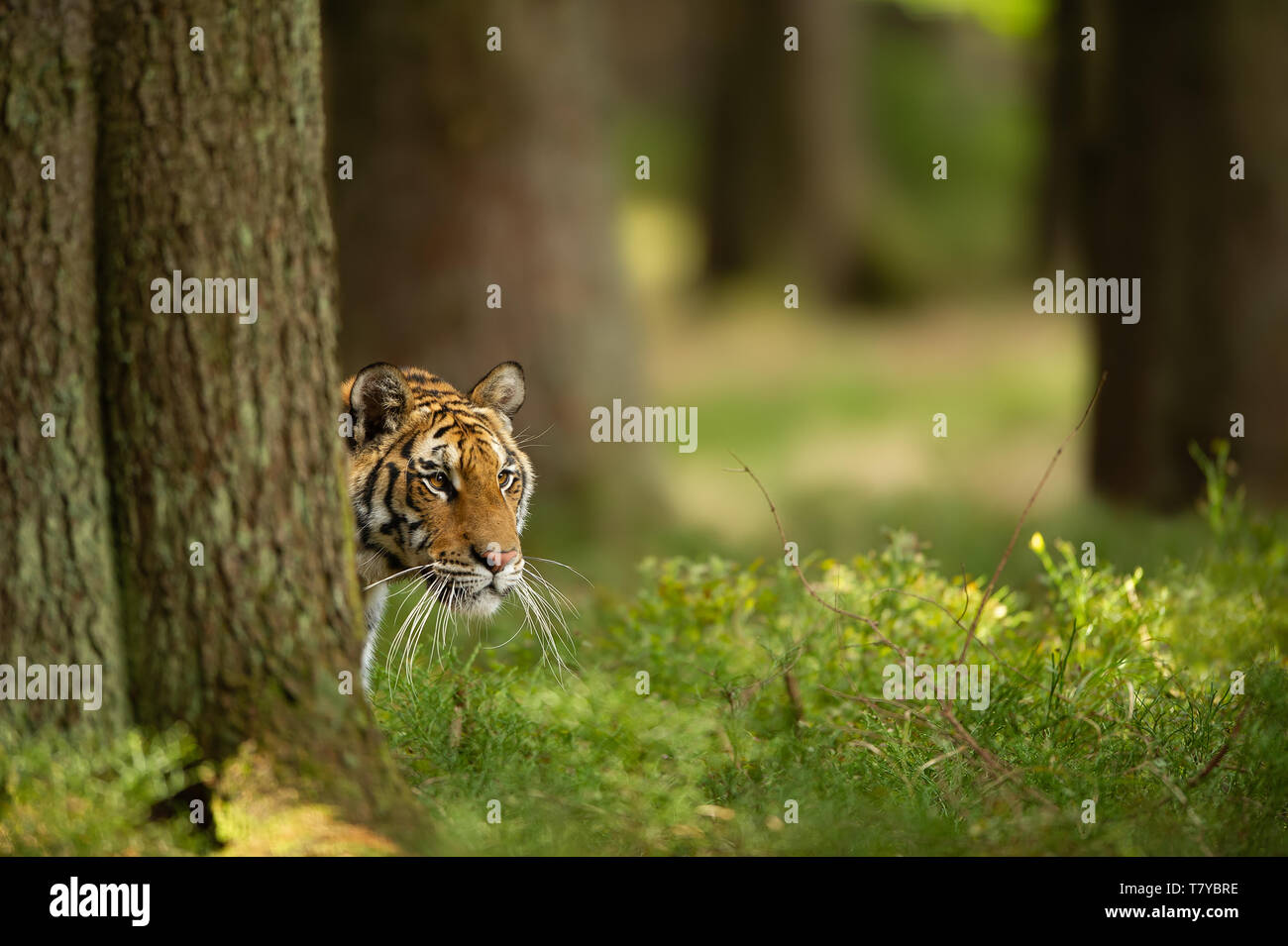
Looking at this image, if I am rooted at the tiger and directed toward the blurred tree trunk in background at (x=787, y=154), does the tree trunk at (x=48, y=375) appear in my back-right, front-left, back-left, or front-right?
back-left
